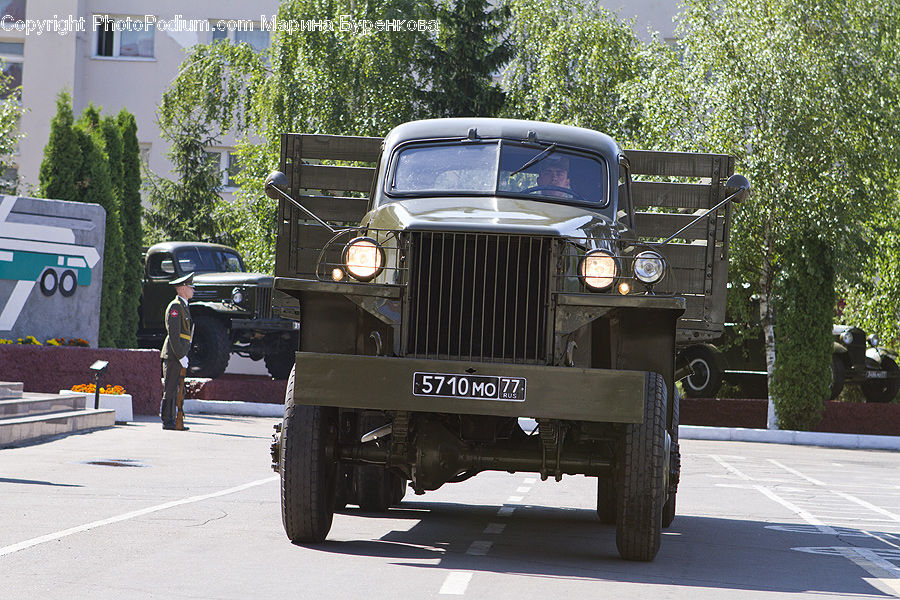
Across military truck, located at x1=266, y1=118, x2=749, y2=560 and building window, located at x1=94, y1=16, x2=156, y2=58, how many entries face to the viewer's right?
0

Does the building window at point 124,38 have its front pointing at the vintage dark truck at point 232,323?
yes

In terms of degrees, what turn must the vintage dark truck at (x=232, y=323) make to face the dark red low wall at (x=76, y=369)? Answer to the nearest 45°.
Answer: approximately 90° to its right

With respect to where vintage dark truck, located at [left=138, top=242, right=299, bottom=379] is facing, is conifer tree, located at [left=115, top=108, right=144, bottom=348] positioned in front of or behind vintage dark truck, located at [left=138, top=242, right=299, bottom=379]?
behind

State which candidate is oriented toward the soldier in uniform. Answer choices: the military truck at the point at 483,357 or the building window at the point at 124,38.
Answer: the building window

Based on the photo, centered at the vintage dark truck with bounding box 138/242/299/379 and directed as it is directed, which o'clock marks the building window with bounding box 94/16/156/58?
The building window is roughly at 7 o'clock from the vintage dark truck.

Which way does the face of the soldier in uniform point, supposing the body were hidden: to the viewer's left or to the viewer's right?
to the viewer's right

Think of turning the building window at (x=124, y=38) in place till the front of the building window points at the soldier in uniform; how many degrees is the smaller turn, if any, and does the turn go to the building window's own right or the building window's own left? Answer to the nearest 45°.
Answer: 0° — it already faces them
